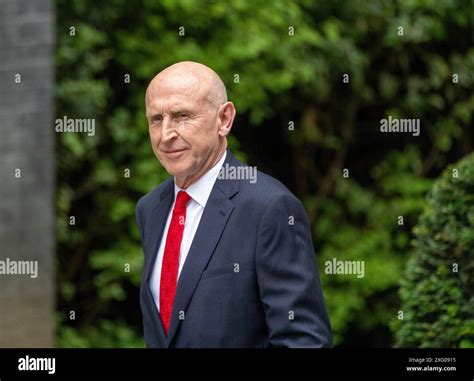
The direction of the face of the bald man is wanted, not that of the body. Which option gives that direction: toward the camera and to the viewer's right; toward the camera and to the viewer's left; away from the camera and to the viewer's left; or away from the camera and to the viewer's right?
toward the camera and to the viewer's left

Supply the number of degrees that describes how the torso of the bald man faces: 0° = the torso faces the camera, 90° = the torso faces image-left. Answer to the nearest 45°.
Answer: approximately 45°
